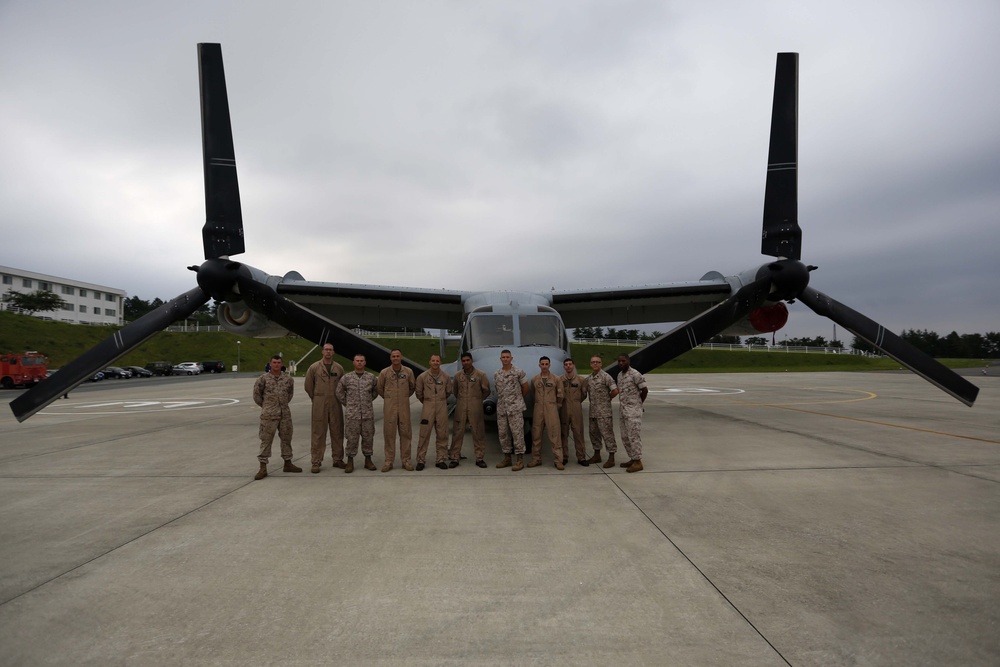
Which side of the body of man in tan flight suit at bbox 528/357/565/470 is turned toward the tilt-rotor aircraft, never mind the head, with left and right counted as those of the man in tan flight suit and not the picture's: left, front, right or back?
back

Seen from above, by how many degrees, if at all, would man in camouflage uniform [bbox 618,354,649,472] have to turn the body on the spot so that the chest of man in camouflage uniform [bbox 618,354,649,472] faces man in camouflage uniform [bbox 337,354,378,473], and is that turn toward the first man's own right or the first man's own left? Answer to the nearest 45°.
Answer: approximately 45° to the first man's own right

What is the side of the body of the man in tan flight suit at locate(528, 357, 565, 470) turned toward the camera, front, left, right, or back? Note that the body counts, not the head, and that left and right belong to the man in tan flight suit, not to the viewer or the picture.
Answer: front

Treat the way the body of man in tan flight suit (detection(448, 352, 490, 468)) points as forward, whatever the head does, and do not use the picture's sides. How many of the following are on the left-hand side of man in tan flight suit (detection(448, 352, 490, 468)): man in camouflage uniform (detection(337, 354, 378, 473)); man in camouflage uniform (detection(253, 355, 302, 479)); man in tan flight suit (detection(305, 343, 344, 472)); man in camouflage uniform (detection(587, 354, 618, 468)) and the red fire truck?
1

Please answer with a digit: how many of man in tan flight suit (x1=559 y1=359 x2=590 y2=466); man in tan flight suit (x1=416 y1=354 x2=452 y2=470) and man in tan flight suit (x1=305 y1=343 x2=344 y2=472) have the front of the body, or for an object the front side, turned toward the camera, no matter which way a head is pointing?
3

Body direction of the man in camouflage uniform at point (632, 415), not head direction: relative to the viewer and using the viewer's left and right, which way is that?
facing the viewer and to the left of the viewer

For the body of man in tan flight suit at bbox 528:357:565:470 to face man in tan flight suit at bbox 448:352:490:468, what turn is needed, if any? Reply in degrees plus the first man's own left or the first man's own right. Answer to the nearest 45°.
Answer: approximately 90° to the first man's own right

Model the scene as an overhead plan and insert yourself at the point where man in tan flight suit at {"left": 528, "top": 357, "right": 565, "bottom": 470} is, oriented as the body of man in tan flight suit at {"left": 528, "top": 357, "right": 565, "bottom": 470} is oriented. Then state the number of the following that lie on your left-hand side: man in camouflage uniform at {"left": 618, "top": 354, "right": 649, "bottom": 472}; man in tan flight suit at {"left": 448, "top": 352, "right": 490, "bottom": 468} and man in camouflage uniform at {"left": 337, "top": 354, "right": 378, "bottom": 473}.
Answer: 1

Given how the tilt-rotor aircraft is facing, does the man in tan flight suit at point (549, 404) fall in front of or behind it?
in front

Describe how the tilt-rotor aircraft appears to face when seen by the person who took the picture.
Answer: facing the viewer

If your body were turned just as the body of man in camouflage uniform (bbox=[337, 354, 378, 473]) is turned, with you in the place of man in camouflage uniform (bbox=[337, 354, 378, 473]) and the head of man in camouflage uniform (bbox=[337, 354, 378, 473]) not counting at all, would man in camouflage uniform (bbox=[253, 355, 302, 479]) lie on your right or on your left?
on your right
